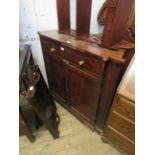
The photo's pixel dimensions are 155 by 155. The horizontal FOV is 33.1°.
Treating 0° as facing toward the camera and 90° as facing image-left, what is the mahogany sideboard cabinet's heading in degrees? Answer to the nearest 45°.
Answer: approximately 45°
